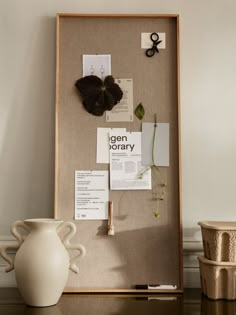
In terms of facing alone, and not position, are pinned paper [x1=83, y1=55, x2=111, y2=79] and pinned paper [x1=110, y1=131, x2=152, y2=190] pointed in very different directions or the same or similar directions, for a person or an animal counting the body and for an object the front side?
same or similar directions

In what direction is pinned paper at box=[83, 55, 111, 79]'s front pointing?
toward the camera

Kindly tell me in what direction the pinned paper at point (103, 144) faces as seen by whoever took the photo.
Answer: facing the viewer

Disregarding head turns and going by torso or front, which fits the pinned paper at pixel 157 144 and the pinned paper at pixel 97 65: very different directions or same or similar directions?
same or similar directions

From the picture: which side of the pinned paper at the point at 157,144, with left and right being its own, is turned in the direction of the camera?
front
